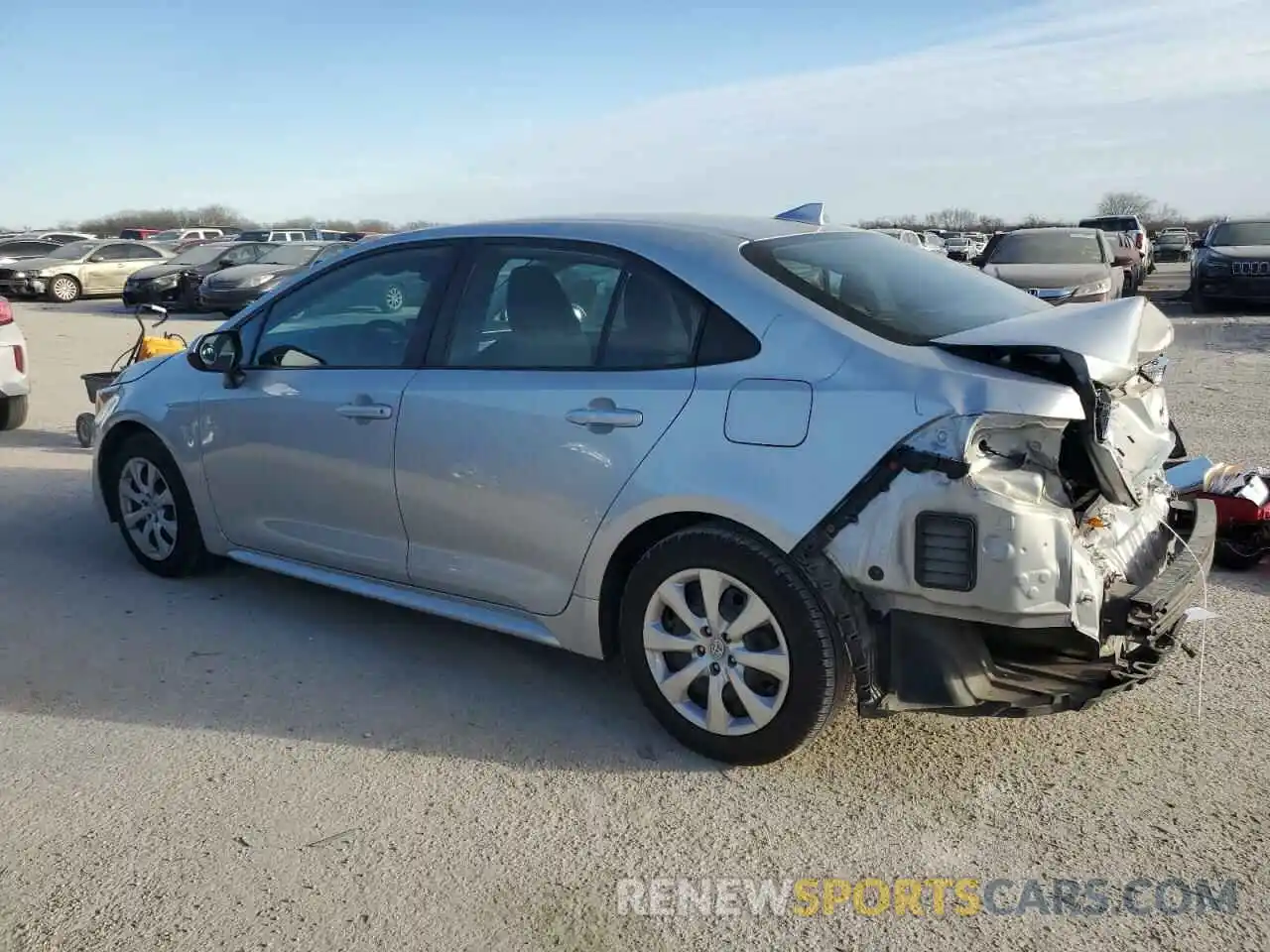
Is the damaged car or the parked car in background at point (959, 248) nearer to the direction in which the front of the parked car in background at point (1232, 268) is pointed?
the damaged car

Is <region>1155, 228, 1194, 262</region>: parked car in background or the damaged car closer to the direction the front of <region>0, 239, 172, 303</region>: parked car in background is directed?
the damaged car

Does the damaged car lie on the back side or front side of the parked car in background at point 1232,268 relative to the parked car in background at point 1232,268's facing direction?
on the front side

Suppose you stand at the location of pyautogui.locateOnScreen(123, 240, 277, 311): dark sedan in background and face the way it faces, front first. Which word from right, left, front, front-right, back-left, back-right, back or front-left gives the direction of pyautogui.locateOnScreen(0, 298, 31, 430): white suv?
front-left

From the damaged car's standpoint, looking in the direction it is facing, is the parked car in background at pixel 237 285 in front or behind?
in front

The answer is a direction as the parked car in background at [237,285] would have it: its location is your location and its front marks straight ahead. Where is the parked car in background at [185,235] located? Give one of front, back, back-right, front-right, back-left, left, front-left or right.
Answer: back-right

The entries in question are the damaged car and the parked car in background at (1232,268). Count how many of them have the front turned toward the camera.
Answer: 1
